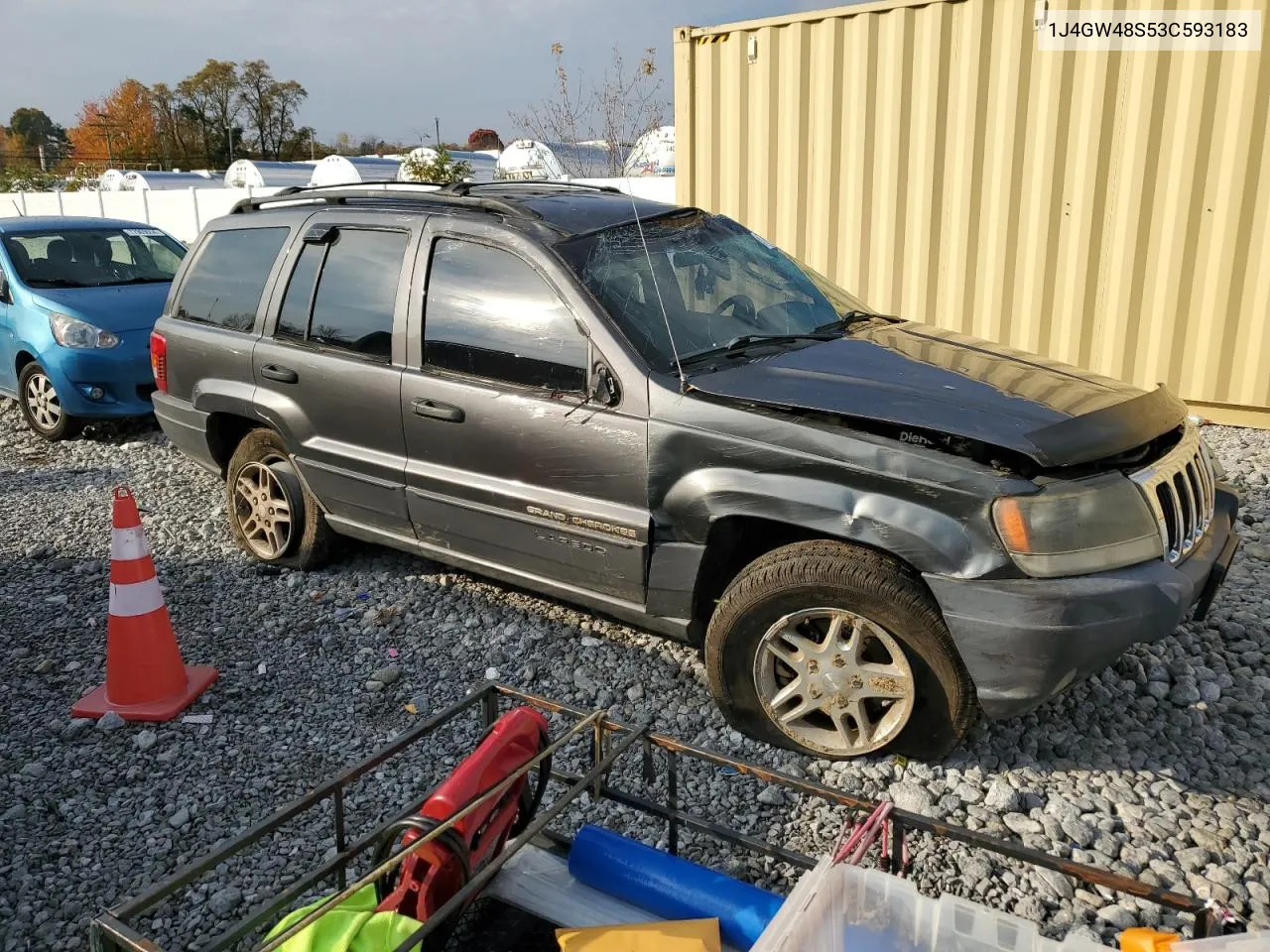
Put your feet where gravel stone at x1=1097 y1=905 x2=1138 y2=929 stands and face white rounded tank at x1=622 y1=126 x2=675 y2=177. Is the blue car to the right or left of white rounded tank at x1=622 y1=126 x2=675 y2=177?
left

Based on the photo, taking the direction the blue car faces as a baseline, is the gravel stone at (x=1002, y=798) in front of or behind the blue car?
in front

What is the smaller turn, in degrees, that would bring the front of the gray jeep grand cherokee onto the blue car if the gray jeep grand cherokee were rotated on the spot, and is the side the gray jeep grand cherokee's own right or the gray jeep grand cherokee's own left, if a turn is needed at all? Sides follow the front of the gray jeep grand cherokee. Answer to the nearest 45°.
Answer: approximately 180°

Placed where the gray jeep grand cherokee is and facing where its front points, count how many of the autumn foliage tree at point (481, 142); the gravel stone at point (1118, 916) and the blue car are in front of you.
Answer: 1

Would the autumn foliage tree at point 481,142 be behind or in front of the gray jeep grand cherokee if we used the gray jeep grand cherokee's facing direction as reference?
behind

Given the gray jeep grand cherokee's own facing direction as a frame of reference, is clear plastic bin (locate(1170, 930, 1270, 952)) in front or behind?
in front

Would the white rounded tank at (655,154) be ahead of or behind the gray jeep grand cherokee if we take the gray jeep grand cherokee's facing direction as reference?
behind

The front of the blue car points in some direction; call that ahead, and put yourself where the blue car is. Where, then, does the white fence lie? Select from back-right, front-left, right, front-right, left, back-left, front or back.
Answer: back-left

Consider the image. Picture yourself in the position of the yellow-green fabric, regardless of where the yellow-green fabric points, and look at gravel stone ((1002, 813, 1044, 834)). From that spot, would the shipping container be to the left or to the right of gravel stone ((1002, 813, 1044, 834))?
left

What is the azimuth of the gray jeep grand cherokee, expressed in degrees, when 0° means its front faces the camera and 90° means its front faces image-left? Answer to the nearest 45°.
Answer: approximately 315°

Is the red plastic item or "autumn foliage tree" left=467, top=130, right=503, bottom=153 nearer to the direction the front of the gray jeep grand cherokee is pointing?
the red plastic item

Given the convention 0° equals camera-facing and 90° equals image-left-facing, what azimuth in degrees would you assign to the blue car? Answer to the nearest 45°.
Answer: approximately 315°

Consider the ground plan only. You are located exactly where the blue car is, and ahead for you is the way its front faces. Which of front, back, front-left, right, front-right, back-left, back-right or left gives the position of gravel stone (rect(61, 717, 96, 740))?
front-right

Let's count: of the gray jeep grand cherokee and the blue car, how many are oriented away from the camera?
0
